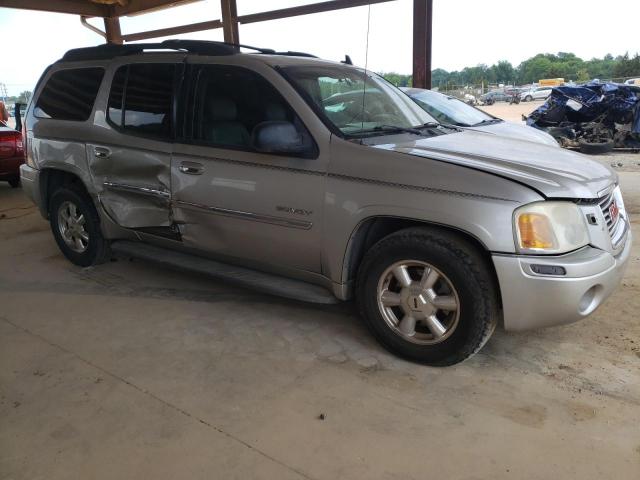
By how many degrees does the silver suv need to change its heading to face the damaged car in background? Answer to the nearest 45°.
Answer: approximately 90° to its left

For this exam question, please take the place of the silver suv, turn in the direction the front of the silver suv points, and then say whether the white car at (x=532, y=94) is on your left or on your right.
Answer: on your left

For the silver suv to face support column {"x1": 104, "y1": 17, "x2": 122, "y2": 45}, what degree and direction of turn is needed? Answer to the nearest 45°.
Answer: approximately 180°

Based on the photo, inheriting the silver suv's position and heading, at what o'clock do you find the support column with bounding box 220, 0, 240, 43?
The support column is roughly at 7 o'clock from the silver suv.

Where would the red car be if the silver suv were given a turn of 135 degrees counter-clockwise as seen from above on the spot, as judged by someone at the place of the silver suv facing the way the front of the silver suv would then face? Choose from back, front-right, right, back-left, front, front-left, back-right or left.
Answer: front-left

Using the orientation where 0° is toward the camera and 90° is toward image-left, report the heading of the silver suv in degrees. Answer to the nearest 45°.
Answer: approximately 315°

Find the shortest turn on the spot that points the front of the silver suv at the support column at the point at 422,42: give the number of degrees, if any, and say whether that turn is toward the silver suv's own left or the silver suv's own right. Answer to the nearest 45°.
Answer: approximately 135° to the silver suv's own left
